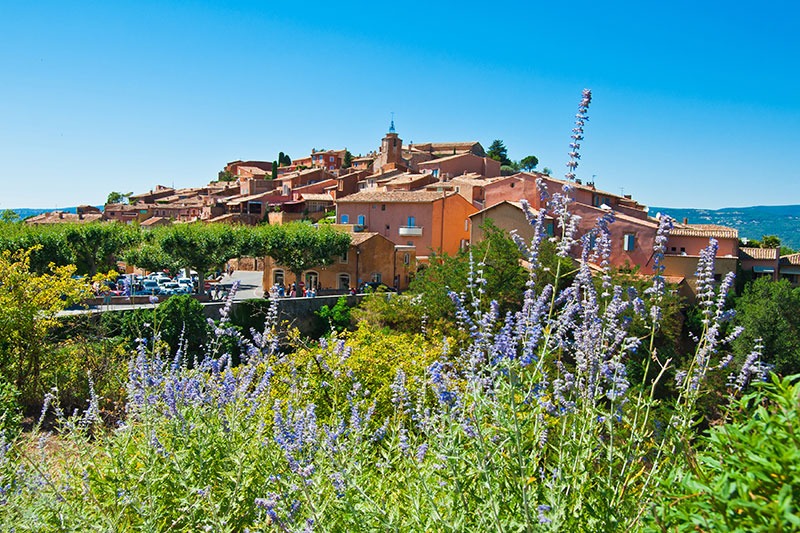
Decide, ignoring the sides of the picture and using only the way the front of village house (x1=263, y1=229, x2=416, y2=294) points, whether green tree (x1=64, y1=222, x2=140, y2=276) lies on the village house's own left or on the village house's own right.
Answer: on the village house's own right

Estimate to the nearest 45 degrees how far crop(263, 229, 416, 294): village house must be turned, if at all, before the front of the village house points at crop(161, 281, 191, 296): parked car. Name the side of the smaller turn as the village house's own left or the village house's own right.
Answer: approximately 45° to the village house's own right

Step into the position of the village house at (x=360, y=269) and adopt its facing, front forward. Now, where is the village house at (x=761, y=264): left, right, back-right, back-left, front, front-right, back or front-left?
back-left
